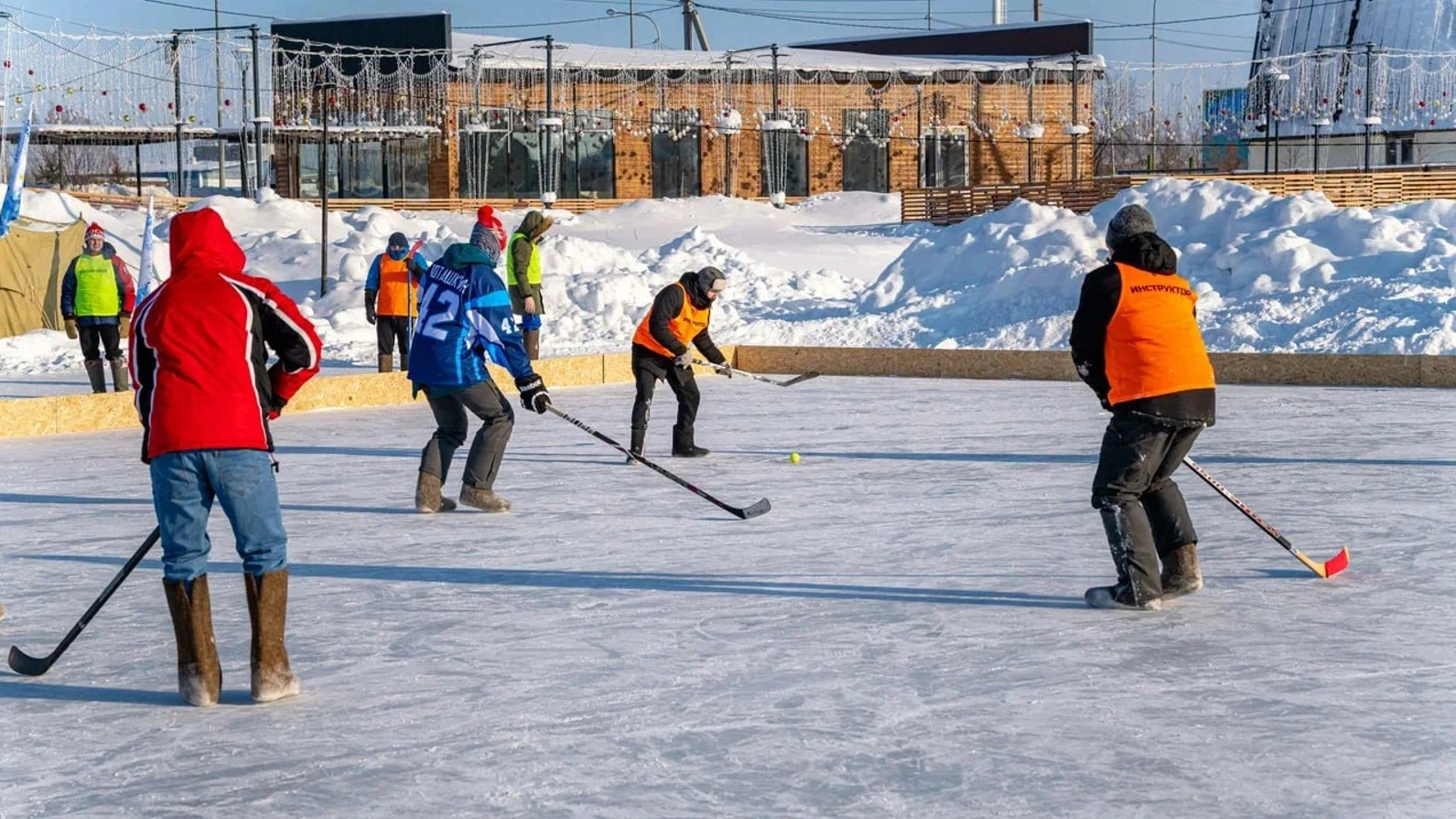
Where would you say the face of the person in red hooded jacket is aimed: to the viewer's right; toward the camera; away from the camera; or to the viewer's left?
away from the camera

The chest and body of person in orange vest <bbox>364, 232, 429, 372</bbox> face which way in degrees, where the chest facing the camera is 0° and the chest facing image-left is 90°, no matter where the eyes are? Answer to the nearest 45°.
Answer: approximately 0°

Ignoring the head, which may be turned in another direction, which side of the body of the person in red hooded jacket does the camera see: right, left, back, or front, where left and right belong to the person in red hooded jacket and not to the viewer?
back

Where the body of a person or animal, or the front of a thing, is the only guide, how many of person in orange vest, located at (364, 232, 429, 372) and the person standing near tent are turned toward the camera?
2

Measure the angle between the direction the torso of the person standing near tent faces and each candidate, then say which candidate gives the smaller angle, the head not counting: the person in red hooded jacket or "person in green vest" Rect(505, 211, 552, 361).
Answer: the person in red hooded jacket

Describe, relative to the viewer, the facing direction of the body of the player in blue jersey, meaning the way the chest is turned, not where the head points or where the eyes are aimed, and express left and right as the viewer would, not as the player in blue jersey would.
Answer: facing away from the viewer and to the right of the viewer

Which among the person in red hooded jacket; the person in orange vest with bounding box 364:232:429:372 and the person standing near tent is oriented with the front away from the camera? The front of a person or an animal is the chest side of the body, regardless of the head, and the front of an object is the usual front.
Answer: the person in red hooded jacket

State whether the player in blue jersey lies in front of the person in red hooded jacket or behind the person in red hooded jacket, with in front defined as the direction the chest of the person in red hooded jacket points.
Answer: in front

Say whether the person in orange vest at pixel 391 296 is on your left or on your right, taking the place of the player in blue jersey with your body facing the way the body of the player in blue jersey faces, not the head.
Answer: on your left

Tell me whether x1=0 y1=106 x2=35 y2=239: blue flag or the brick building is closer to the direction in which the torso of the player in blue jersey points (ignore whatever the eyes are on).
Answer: the brick building

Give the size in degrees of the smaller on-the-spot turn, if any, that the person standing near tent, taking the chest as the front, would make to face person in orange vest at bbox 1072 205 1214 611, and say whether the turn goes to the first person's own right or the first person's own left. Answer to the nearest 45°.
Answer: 0° — they already face them
